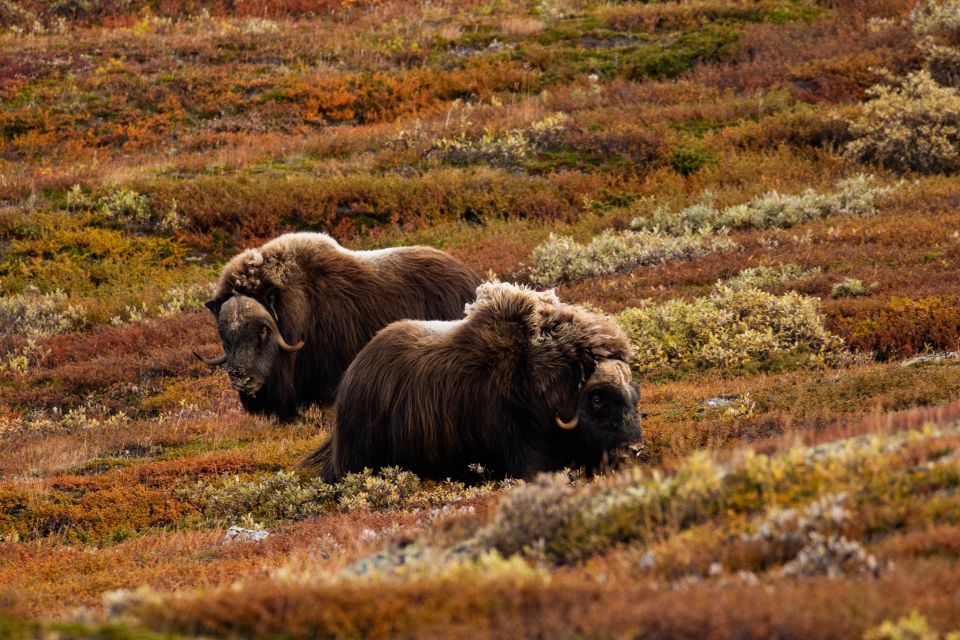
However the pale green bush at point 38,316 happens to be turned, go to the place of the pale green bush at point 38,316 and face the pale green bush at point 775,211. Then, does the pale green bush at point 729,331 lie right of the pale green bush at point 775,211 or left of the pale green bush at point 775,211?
right

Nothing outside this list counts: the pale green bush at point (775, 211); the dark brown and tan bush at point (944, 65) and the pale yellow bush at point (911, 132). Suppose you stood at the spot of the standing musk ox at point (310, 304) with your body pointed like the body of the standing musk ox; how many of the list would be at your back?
3

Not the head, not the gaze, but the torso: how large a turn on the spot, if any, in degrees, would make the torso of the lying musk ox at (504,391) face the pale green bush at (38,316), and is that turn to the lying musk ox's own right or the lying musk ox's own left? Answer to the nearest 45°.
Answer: approximately 135° to the lying musk ox's own left

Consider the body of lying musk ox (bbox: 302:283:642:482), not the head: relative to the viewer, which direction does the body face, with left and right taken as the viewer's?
facing to the right of the viewer

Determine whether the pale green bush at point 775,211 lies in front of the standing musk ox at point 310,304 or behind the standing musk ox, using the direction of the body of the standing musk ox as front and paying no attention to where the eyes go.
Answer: behind

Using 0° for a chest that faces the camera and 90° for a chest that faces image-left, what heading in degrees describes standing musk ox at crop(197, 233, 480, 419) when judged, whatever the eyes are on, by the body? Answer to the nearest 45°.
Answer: approximately 45°

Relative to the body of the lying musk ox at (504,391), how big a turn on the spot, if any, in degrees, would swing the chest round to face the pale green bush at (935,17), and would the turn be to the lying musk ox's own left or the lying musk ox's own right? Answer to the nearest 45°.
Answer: approximately 45° to the lying musk ox's own left

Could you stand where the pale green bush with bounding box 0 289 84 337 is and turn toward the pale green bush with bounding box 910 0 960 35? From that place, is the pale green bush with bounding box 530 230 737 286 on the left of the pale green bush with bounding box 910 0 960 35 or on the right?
right

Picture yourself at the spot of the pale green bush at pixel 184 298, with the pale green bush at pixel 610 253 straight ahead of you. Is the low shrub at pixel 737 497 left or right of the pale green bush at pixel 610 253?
right

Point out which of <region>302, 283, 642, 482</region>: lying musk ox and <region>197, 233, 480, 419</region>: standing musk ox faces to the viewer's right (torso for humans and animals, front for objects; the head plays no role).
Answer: the lying musk ox
